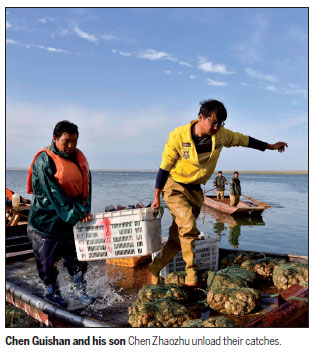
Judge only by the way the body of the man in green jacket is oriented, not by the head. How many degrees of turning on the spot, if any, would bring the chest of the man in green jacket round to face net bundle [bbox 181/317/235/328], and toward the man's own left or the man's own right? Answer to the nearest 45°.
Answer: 0° — they already face it

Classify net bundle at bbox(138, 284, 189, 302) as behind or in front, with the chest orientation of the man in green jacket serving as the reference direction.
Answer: in front

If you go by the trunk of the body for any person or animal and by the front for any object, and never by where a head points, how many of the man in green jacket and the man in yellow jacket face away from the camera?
0

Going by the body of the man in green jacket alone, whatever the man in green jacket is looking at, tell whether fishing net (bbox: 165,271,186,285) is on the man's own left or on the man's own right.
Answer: on the man's own left

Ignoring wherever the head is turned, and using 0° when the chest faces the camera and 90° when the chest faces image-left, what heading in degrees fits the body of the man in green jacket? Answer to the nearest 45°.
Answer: approximately 315°

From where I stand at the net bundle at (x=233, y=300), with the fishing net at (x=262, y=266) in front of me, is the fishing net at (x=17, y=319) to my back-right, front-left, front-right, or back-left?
back-left

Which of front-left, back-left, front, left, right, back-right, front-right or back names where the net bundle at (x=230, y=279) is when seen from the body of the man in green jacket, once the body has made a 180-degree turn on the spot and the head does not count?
back-right

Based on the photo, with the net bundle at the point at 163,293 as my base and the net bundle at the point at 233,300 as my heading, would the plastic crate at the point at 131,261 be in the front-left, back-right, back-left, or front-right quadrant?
back-left

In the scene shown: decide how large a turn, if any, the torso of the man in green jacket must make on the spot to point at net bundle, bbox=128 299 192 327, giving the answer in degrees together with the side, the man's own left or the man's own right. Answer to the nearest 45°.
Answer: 0° — they already face it
